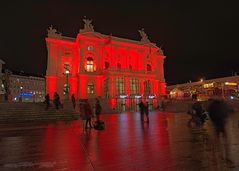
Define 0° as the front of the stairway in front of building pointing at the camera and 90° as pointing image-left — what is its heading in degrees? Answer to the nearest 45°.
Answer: approximately 315°
